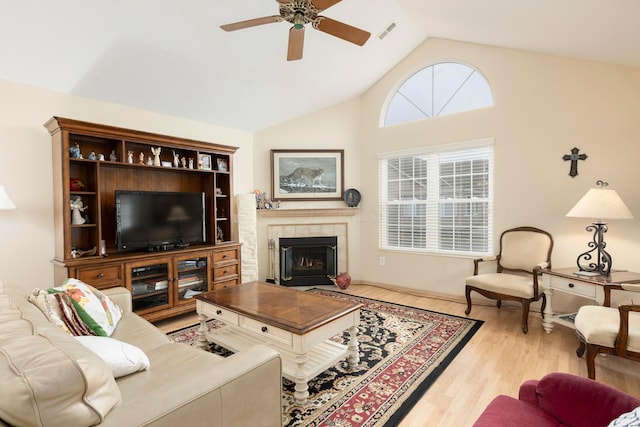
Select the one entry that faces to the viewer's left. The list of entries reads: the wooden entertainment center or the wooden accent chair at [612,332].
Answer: the wooden accent chair

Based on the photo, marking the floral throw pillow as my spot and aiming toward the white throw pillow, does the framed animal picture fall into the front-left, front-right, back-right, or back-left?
back-left

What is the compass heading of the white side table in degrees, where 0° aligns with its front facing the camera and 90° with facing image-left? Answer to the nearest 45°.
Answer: approximately 45°

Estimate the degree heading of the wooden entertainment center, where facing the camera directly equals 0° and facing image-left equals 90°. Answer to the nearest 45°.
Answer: approximately 315°

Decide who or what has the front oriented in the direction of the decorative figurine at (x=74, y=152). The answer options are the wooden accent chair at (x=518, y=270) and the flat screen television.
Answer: the wooden accent chair

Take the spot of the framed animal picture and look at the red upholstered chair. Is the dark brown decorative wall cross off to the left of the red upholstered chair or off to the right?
left

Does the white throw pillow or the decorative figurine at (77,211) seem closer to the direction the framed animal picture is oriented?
the white throw pillow

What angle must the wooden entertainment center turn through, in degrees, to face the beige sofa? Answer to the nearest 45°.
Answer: approximately 45° to its right

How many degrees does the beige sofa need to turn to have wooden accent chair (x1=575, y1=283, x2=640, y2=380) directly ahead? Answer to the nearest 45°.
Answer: approximately 45° to its right

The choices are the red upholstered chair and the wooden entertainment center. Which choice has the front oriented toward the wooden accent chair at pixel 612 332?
the wooden entertainment center
